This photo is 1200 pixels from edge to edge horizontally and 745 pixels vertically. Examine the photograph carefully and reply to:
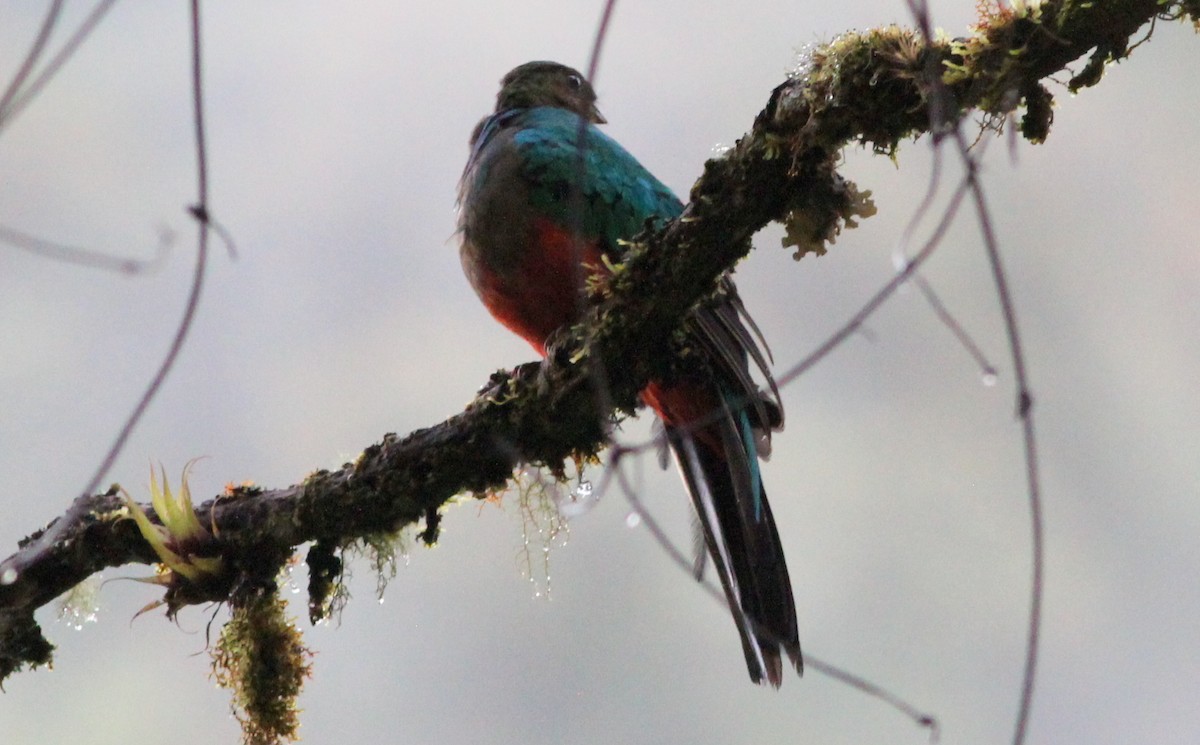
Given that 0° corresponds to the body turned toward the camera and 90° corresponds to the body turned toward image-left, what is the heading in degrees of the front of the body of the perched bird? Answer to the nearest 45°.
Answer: approximately 45°
